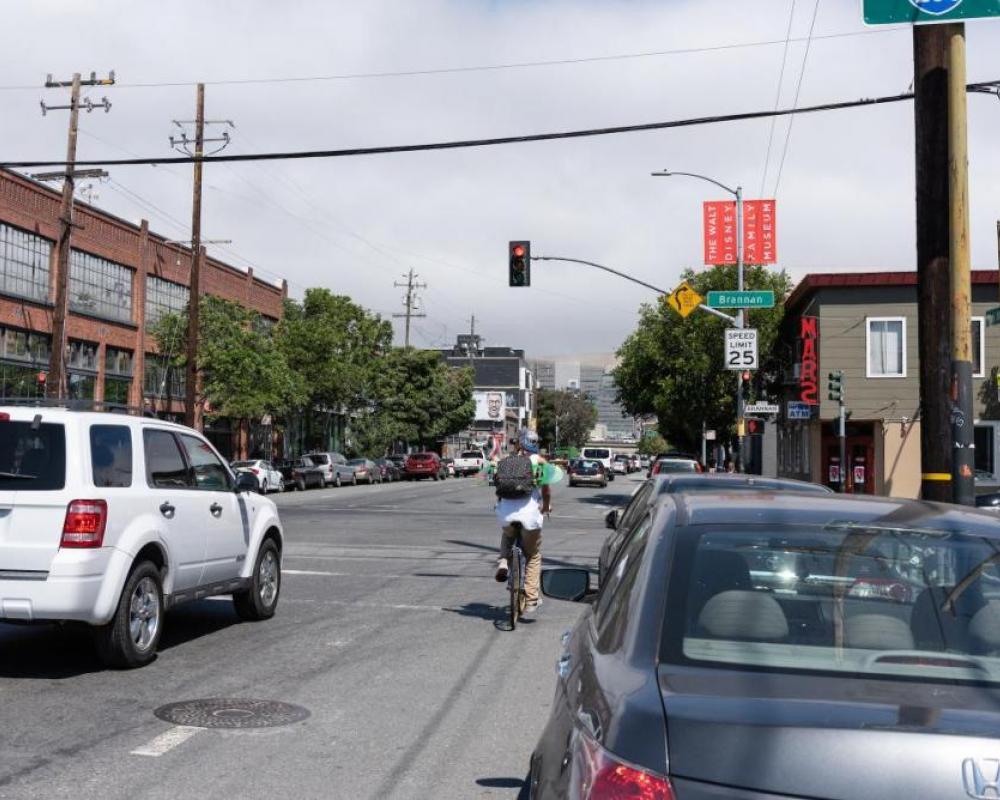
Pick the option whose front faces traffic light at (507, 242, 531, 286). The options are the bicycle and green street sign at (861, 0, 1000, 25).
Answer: the bicycle

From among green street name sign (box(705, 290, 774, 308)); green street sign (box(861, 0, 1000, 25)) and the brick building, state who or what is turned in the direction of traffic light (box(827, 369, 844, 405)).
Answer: the brick building

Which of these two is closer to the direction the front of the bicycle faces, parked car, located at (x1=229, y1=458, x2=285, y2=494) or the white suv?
the parked car

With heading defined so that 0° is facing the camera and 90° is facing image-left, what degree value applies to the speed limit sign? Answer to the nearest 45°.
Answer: approximately 0°

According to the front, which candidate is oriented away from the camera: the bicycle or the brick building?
the bicycle

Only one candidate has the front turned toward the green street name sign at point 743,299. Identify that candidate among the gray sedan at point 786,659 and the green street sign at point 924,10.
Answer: the gray sedan

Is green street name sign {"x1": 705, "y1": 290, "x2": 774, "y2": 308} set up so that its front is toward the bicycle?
yes

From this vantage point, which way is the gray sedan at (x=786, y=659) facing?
away from the camera

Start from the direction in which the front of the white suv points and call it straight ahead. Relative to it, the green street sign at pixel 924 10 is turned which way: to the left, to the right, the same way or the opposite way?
the opposite way

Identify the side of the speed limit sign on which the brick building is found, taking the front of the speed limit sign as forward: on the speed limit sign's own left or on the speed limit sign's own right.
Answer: on the speed limit sign's own right

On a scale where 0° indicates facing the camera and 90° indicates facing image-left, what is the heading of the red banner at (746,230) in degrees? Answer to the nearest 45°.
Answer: approximately 0°
